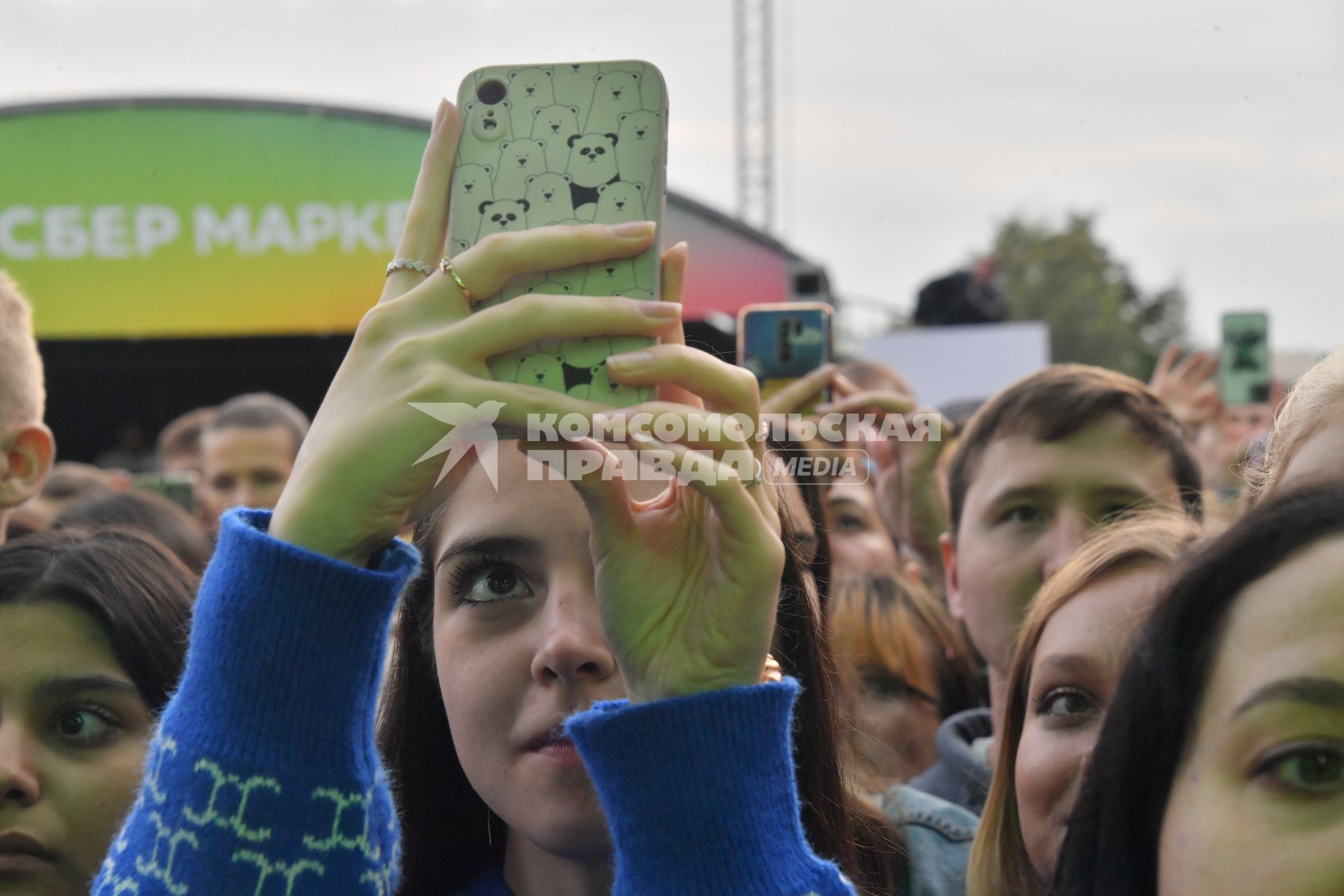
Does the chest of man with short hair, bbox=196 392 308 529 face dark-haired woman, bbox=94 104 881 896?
yes

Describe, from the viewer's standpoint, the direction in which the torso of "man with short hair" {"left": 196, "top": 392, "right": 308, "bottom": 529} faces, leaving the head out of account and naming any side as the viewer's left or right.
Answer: facing the viewer

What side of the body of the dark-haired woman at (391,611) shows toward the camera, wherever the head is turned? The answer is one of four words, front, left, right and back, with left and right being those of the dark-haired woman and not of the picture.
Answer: front

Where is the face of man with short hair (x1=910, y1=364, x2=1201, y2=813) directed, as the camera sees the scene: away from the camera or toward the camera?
toward the camera

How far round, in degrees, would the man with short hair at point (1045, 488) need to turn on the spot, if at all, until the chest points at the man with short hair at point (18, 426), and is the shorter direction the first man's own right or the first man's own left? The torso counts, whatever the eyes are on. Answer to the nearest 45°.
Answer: approximately 45° to the first man's own right

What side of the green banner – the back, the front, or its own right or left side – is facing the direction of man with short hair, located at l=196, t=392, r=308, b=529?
front

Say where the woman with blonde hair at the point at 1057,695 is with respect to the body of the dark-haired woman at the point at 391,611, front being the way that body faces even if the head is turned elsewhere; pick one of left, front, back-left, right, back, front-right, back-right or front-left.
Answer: back-left

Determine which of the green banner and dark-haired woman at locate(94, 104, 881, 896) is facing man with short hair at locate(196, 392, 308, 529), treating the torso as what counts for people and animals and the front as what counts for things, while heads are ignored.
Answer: the green banner

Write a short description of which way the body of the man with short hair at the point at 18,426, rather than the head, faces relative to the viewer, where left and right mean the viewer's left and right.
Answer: facing the viewer and to the left of the viewer

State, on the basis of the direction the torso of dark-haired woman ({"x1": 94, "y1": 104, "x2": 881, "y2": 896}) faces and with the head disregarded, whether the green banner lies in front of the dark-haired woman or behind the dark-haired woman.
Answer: behind

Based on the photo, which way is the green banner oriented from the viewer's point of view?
toward the camera

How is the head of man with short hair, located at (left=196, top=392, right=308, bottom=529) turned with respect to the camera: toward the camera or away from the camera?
toward the camera
